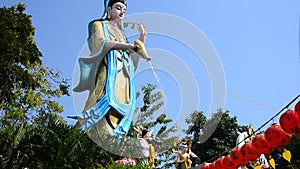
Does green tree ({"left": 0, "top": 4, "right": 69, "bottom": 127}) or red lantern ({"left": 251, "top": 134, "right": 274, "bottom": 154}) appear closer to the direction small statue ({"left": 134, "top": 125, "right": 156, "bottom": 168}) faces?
the red lantern

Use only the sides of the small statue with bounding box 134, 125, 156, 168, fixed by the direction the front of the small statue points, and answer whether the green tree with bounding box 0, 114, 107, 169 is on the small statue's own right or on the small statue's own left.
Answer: on the small statue's own right

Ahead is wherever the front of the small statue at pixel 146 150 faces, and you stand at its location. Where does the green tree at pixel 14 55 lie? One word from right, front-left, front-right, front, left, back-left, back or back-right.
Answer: back-right

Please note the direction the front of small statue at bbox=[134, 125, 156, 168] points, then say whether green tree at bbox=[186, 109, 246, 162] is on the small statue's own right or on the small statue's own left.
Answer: on the small statue's own left

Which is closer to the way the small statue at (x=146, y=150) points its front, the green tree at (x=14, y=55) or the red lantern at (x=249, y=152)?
the red lantern

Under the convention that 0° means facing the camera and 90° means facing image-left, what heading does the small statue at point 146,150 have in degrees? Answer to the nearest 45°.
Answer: approximately 315°
